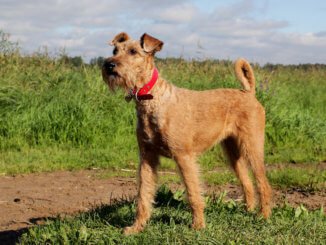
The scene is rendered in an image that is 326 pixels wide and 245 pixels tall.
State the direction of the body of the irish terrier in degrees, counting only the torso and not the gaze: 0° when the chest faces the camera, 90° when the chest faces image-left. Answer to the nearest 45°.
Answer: approximately 45°
